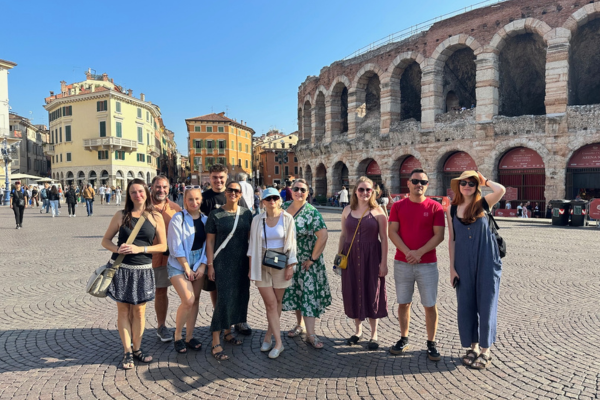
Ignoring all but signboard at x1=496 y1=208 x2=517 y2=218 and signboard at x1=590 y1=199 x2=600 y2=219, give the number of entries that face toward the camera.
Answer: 2

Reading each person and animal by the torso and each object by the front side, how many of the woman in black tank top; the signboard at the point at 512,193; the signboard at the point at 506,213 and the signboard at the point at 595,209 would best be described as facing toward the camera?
4

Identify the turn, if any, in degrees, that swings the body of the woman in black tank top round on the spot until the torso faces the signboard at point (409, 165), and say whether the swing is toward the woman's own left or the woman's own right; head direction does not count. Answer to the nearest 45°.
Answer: approximately 135° to the woman's own left

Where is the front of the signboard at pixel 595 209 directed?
toward the camera

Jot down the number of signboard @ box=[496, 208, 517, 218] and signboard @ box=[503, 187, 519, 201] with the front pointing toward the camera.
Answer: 2

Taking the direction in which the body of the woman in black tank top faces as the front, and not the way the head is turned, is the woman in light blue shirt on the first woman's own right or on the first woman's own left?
on the first woman's own left

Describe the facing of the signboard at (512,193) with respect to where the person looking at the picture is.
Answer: facing the viewer

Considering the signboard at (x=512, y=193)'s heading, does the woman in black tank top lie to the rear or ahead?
ahead

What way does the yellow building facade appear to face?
toward the camera

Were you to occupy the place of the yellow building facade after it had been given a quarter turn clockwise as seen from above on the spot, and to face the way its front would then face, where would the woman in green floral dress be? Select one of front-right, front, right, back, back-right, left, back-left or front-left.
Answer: left

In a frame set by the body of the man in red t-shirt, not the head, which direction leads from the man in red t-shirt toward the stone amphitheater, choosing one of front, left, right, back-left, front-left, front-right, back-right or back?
back

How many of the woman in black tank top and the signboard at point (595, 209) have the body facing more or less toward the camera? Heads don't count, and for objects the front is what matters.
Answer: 2

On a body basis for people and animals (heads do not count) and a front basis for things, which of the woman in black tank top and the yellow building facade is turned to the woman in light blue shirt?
the yellow building facade

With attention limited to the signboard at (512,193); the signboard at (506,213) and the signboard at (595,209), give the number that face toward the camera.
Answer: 3

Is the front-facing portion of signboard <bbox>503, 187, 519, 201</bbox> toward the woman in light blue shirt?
yes

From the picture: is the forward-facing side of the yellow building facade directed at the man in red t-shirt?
yes
